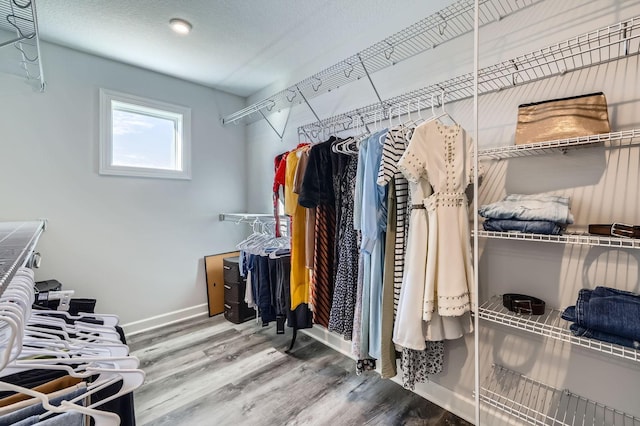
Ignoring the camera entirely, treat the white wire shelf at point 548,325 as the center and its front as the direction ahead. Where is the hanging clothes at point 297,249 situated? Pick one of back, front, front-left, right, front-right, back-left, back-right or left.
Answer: front-right

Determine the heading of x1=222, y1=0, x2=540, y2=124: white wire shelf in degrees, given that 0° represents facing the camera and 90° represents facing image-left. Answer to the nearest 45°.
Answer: approximately 45°

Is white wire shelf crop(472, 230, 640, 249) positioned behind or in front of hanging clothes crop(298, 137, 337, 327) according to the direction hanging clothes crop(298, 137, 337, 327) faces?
in front

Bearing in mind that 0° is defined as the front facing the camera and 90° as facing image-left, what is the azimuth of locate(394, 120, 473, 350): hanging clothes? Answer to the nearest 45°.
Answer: approximately 315°

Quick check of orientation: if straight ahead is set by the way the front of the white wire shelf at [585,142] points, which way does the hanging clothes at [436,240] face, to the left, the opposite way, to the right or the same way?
to the left

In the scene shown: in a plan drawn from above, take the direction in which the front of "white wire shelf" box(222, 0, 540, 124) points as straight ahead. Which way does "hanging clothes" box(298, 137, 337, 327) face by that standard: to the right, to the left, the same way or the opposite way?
to the left
